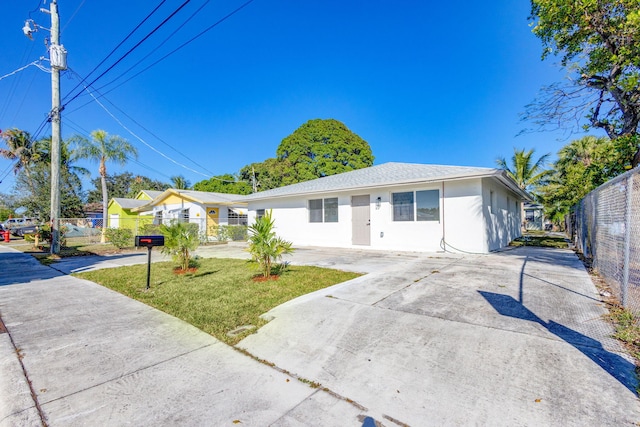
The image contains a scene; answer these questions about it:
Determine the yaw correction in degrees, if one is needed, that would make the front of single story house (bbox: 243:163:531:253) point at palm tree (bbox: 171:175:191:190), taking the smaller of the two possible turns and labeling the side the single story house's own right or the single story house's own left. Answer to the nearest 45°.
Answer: approximately 90° to the single story house's own right

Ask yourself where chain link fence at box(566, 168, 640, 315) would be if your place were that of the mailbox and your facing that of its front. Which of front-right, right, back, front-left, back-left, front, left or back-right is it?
back-left

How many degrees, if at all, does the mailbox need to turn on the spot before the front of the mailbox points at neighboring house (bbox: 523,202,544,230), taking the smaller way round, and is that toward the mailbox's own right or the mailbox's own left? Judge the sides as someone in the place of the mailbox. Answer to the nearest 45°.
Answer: approximately 180°

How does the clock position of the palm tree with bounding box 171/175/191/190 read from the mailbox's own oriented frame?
The palm tree is roughly at 3 o'clock from the mailbox.

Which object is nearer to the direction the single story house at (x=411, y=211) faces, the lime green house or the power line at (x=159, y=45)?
the power line

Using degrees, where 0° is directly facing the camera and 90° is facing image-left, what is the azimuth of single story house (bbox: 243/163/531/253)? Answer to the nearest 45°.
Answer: approximately 45°

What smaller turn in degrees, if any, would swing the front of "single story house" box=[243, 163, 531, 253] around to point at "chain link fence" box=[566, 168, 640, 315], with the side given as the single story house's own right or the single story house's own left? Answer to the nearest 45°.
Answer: approximately 90° to the single story house's own left

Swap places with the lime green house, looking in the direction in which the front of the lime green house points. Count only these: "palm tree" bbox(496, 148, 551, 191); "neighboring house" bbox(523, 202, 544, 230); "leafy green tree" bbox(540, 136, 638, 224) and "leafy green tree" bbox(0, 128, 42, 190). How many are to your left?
3

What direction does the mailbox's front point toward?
to the viewer's left

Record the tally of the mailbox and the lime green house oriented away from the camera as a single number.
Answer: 0

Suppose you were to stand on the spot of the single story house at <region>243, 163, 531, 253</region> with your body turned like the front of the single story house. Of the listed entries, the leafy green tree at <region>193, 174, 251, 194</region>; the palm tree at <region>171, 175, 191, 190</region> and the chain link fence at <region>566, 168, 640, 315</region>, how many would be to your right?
2

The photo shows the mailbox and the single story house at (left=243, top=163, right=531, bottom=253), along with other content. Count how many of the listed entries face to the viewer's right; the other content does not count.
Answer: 0

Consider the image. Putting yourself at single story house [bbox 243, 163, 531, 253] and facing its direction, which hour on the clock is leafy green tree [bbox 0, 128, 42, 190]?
The leafy green tree is roughly at 2 o'clock from the single story house.

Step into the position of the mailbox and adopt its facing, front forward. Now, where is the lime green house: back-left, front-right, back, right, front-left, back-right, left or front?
right

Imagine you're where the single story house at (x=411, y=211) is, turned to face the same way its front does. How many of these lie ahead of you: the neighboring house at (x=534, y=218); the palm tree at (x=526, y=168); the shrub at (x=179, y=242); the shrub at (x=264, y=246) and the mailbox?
3

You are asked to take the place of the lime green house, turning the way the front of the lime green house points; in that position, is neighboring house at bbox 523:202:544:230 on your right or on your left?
on your left
